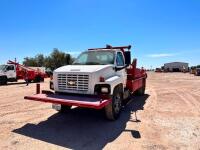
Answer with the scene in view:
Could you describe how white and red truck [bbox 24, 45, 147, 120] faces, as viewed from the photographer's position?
facing the viewer and to the left of the viewer

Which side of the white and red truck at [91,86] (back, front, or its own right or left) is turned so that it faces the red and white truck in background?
right
